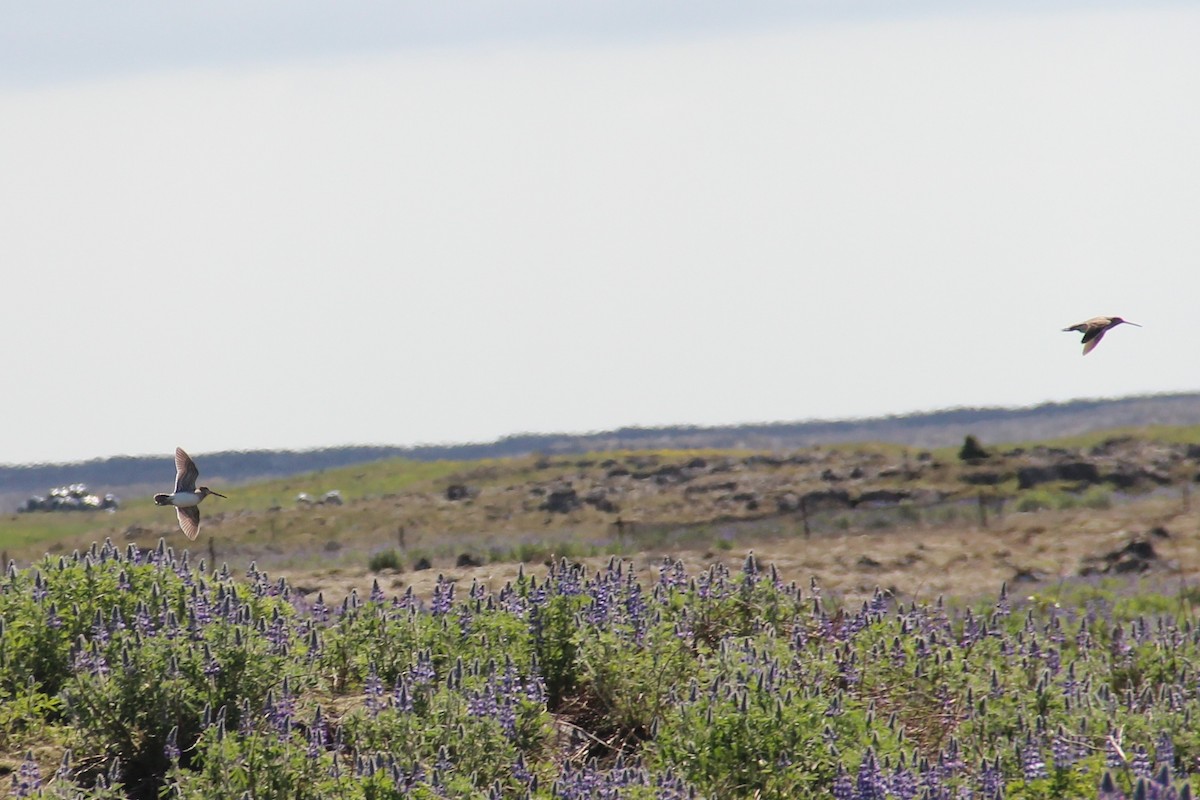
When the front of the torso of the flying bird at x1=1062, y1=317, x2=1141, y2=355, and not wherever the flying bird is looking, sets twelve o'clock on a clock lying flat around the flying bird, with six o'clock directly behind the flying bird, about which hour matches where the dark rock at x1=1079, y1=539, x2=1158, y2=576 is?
The dark rock is roughly at 9 o'clock from the flying bird.

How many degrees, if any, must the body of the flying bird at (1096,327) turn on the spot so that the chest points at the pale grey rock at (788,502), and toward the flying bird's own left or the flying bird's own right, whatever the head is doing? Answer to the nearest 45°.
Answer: approximately 90° to the flying bird's own left

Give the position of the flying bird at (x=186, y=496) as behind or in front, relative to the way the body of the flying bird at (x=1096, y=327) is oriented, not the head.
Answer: behind

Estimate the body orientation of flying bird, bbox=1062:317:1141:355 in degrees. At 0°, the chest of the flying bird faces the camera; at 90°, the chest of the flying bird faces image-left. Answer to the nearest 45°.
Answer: approximately 270°

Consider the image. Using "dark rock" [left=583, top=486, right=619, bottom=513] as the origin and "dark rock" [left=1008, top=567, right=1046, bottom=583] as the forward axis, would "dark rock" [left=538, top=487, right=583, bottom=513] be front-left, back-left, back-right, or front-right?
back-right

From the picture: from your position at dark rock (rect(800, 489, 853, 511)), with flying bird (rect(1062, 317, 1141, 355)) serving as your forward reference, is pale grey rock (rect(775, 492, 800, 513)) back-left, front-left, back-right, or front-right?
back-right

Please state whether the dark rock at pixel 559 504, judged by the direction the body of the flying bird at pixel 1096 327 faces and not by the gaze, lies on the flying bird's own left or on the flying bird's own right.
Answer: on the flying bird's own left
